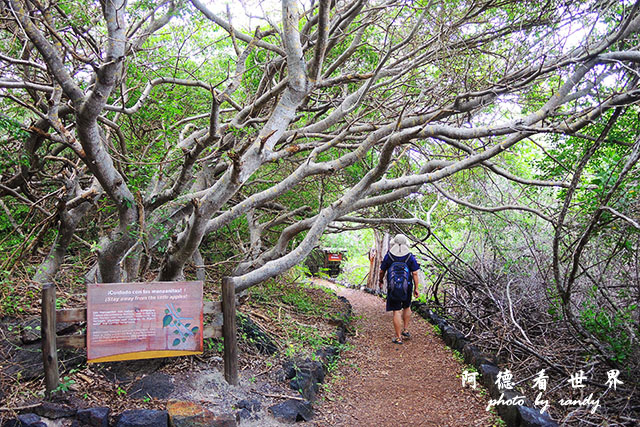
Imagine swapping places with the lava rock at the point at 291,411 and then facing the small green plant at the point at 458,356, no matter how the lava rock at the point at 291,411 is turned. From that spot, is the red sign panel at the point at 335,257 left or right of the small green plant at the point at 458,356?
left

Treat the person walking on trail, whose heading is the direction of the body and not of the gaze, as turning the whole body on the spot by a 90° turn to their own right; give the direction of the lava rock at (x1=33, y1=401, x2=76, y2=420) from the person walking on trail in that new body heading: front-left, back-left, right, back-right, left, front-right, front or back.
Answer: back-right

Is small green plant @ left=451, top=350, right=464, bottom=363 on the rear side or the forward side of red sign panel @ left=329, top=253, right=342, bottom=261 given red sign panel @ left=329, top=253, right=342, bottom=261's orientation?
on the forward side

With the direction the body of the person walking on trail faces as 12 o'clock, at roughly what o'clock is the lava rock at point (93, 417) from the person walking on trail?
The lava rock is roughly at 7 o'clock from the person walking on trail.

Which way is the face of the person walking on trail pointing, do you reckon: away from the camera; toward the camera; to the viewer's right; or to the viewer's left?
away from the camera

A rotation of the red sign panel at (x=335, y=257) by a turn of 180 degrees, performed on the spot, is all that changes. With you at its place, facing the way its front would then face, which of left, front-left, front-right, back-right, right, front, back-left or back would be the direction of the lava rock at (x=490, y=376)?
back

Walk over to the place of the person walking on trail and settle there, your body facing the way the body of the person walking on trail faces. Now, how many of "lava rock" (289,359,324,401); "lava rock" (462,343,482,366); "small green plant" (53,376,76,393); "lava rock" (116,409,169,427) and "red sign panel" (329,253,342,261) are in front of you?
1

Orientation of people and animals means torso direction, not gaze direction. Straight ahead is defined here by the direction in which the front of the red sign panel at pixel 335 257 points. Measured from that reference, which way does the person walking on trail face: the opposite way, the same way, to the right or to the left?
the opposite way

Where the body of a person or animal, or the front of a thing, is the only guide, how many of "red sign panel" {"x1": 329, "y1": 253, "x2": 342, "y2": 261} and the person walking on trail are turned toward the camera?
1

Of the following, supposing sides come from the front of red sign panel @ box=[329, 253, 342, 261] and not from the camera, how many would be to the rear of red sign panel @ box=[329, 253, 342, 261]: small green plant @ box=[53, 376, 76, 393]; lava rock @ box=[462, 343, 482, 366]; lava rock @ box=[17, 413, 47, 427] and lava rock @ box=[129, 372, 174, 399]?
0

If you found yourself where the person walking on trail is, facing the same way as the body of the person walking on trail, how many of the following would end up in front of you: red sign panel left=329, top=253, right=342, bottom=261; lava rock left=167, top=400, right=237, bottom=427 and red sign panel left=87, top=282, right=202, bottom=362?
1

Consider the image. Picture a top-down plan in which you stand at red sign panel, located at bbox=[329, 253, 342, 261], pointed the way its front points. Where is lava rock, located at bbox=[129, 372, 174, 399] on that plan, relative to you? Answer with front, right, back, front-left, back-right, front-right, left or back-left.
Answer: front

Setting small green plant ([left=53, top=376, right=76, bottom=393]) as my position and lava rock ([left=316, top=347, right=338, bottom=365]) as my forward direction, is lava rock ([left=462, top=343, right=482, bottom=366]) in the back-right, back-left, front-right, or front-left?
front-right

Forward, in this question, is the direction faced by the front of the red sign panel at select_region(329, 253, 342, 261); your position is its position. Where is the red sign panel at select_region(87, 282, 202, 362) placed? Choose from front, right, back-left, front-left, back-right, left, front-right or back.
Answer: front

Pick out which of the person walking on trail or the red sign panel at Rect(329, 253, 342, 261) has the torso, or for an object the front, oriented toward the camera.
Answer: the red sign panel

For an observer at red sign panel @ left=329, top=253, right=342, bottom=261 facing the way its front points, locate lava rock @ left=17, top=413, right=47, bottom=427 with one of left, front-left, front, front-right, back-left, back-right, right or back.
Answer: front

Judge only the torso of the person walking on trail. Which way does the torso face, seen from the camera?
away from the camera

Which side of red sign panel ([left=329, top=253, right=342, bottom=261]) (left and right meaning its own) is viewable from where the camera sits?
front

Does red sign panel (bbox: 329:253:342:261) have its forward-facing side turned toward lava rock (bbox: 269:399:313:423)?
yes

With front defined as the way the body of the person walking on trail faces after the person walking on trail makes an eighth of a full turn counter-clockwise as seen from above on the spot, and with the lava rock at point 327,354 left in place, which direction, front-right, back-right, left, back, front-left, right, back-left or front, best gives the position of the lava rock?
left
